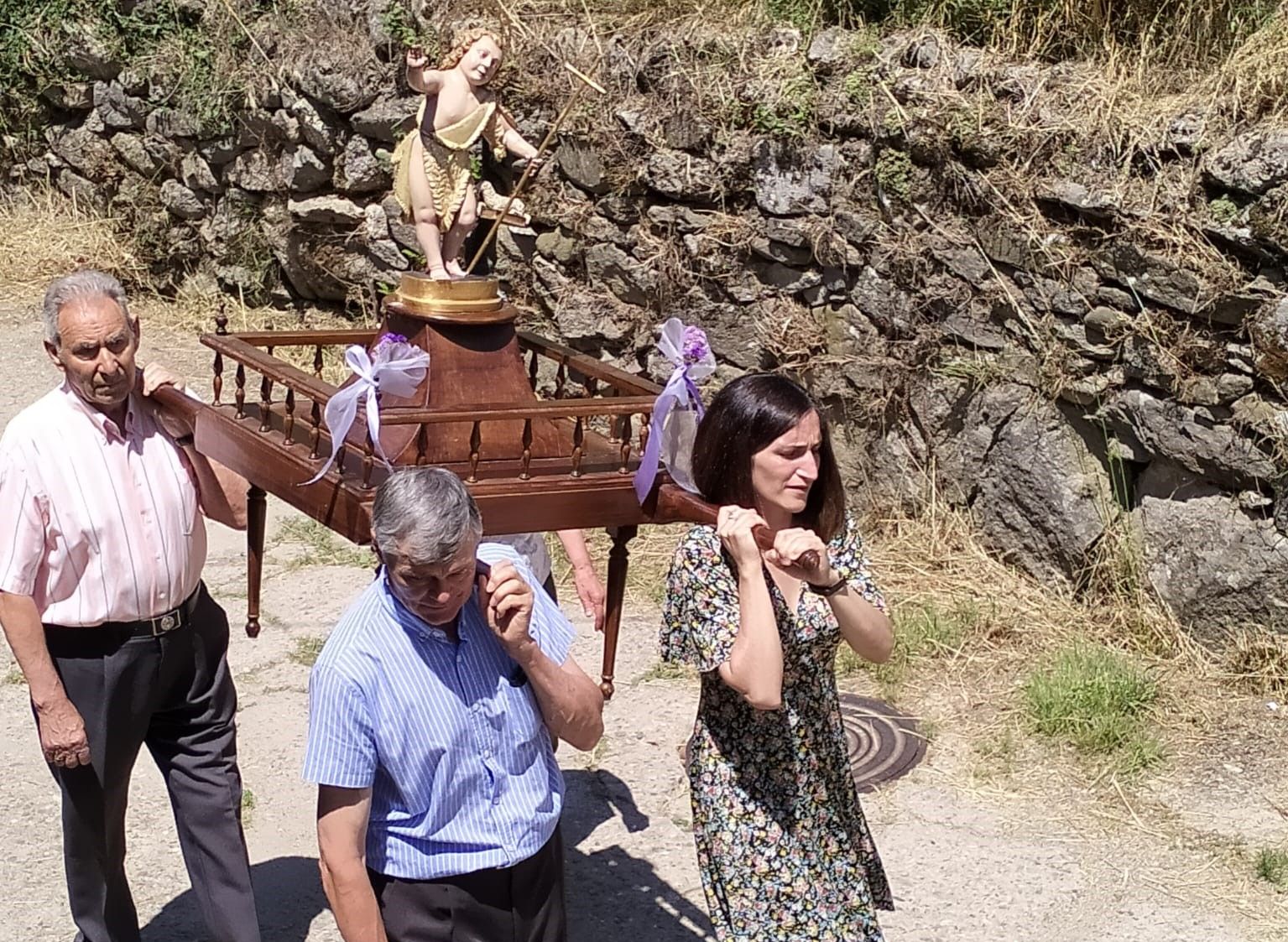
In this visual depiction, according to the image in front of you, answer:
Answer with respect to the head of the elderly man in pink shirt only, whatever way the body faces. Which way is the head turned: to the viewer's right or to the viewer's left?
to the viewer's right

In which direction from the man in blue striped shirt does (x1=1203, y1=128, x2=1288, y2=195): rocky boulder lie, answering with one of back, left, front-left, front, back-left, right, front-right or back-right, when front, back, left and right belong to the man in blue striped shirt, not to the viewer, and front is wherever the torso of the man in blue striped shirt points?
left

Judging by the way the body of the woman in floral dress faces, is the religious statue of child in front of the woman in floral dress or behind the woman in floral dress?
behind

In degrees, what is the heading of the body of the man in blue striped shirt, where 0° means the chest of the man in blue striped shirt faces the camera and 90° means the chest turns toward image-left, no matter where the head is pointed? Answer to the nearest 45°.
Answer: approximately 315°

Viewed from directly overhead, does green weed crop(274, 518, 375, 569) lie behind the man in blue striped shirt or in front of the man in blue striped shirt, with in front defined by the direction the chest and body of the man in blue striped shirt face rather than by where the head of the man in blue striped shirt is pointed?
behind

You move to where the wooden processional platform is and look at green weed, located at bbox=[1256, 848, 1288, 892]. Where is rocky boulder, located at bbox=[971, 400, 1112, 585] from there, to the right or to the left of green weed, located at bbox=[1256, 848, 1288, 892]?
left

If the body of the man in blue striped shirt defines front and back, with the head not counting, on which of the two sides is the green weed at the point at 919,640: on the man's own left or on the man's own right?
on the man's own left

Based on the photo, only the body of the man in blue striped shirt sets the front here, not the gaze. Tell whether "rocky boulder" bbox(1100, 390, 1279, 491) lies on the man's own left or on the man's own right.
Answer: on the man's own left

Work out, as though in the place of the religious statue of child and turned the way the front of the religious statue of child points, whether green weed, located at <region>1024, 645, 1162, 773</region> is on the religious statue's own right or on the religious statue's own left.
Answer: on the religious statue's own left
